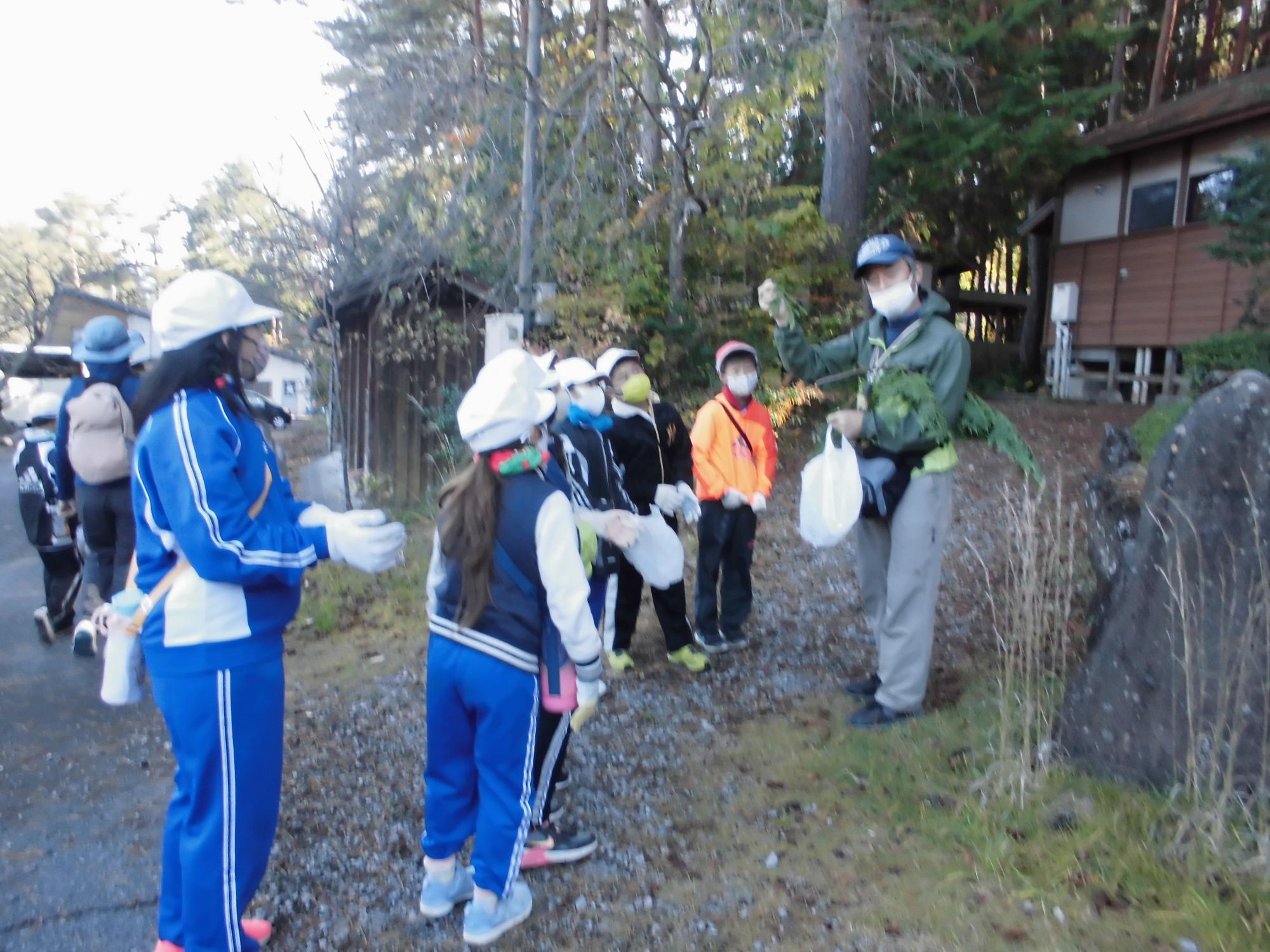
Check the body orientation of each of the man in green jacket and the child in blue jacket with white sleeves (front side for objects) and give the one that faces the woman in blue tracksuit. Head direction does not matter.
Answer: the man in green jacket

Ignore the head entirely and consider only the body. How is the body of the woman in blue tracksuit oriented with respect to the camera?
to the viewer's right

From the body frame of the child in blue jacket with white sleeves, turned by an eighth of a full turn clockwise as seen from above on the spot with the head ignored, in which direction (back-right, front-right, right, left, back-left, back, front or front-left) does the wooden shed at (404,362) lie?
left

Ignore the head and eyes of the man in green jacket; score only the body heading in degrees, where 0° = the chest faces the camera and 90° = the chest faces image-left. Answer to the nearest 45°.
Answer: approximately 45°

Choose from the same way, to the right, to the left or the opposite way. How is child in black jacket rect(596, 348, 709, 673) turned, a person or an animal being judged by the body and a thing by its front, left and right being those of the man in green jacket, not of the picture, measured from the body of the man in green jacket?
to the left

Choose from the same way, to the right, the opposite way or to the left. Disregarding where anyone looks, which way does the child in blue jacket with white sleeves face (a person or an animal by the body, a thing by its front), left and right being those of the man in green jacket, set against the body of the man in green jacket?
the opposite way

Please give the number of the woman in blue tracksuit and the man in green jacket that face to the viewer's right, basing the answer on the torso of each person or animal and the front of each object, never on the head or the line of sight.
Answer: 1

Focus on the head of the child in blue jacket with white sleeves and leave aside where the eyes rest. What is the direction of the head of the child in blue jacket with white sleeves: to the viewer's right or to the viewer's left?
to the viewer's right

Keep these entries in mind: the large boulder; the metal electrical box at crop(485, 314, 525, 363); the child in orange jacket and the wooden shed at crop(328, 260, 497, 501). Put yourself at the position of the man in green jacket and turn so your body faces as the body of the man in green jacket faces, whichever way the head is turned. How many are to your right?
3

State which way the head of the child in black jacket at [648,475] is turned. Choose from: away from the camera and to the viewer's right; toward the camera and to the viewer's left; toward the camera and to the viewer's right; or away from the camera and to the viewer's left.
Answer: toward the camera and to the viewer's right

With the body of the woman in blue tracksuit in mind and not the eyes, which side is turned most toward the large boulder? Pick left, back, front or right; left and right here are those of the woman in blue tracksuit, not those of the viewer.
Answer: front

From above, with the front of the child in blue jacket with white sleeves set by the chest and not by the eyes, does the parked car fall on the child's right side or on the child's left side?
on the child's left side

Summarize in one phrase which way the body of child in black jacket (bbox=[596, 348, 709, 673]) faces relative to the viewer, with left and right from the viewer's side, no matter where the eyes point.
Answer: facing the viewer and to the right of the viewer

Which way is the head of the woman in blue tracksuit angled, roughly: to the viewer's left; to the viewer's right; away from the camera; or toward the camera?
to the viewer's right
